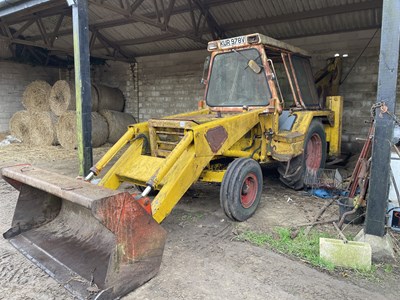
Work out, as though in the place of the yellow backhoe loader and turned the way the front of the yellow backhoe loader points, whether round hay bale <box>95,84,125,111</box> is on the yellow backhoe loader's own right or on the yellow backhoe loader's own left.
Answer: on the yellow backhoe loader's own right

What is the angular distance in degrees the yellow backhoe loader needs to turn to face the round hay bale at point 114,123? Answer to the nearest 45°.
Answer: approximately 135° to its right

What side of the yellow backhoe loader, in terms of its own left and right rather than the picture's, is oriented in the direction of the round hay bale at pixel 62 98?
right

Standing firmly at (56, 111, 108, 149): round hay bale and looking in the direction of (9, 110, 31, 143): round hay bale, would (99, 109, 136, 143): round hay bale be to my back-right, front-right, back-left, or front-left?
back-right

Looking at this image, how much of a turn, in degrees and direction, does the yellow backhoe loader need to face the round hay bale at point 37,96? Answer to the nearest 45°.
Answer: approximately 90° to its right

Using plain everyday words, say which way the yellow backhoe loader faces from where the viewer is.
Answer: facing the viewer and to the left of the viewer

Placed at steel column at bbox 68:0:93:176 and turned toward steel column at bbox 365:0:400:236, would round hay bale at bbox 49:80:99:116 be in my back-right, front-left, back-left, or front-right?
back-left

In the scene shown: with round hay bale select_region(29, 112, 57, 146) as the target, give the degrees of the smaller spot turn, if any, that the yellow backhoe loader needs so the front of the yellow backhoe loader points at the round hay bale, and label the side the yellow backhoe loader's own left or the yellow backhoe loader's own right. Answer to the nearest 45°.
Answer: approximately 90° to the yellow backhoe loader's own right

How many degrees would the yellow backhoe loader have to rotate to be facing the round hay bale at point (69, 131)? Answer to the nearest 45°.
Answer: approximately 90° to its right
